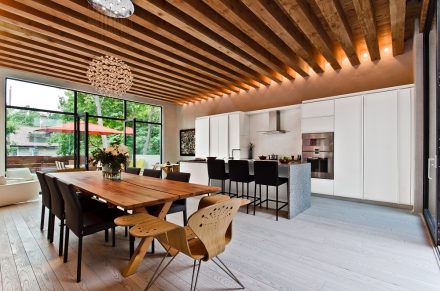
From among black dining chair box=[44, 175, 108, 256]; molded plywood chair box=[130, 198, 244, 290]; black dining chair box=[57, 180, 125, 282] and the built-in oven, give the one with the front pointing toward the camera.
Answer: the built-in oven

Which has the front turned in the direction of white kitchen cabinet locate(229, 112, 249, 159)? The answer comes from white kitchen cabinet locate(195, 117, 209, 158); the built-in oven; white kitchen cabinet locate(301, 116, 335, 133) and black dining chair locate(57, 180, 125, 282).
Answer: the black dining chair

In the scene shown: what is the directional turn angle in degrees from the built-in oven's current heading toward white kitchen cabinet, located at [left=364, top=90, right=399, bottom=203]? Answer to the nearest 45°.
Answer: approximately 90° to its left

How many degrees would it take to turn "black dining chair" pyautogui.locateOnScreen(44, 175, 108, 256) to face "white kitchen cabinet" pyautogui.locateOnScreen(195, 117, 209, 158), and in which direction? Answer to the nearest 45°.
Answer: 0° — it already faces it

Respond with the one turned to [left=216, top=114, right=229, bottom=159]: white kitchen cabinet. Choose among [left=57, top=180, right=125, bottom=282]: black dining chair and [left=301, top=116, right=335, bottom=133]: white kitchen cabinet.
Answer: the black dining chair

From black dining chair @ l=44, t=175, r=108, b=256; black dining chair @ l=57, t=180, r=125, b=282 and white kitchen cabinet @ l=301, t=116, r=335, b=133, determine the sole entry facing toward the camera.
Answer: the white kitchen cabinet

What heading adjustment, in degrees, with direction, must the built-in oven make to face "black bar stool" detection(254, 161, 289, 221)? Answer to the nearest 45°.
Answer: approximately 45° to its right

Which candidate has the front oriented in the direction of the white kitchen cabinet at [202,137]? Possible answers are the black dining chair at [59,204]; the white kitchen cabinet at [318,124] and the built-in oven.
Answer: the black dining chair

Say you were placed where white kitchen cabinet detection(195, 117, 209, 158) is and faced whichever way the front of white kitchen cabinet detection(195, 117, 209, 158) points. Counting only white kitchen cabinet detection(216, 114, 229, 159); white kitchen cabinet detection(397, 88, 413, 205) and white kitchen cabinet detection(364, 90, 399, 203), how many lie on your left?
3

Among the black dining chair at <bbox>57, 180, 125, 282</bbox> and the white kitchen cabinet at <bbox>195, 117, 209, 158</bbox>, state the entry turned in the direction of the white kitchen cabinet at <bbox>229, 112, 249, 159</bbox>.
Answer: the black dining chair

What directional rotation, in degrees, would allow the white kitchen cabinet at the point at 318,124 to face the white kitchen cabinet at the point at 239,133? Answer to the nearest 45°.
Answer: approximately 90° to its right
